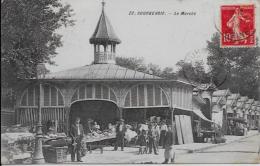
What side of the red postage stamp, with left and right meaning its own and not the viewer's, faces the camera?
front

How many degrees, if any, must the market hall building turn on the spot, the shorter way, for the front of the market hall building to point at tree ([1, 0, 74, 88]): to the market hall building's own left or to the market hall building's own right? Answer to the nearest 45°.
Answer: approximately 45° to the market hall building's own right

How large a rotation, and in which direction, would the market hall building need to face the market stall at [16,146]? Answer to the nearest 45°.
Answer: approximately 45° to its right

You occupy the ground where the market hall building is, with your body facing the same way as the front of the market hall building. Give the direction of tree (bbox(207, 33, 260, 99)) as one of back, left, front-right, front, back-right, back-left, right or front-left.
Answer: back-left

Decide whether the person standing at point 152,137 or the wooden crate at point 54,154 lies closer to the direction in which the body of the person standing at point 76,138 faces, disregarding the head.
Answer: the wooden crate

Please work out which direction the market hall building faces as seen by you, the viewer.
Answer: facing the viewer
